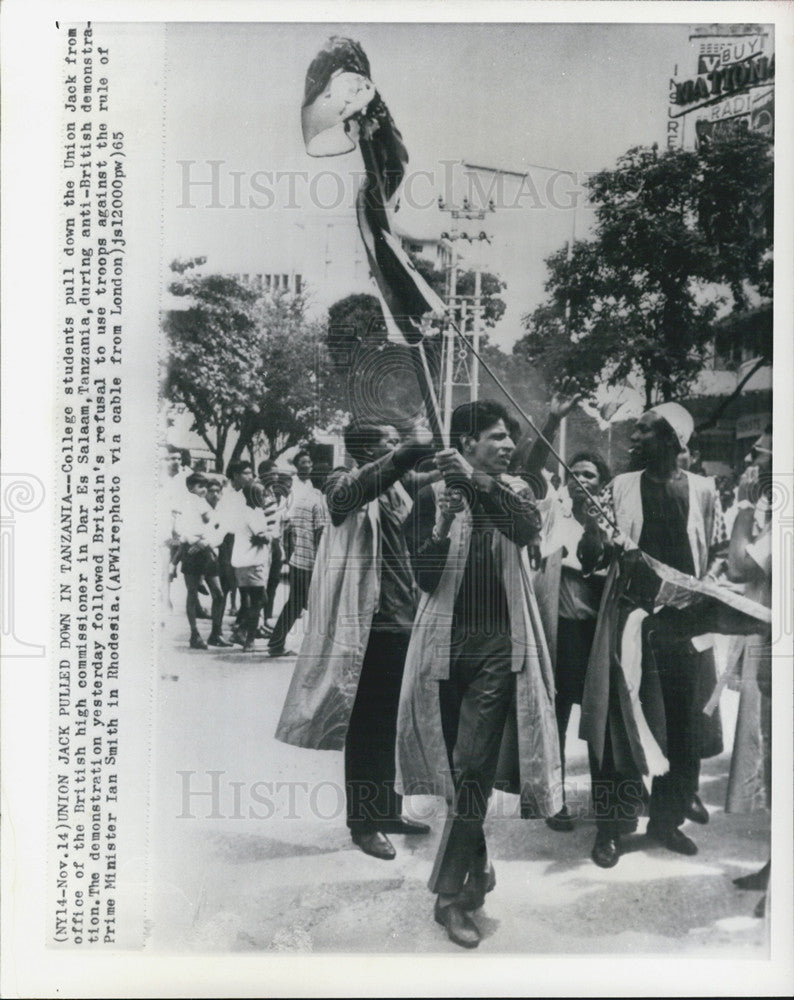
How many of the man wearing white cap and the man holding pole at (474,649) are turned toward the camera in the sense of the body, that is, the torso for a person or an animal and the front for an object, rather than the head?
2

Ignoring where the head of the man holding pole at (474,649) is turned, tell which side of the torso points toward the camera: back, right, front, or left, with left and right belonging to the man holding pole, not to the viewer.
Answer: front

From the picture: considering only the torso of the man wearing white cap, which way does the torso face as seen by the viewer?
toward the camera
